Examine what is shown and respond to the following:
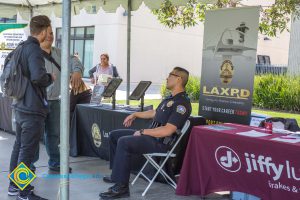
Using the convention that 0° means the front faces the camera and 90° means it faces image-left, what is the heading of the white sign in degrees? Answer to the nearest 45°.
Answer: approximately 0°

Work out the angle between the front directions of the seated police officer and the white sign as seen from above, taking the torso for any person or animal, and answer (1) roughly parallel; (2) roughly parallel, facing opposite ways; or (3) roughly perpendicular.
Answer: roughly perpendicular

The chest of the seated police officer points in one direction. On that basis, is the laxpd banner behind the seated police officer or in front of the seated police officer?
behind

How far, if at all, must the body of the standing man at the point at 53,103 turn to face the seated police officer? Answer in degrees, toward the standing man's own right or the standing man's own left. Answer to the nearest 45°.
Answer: approximately 45° to the standing man's own left

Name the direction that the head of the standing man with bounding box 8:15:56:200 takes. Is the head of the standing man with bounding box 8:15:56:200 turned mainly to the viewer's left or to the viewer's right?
to the viewer's right

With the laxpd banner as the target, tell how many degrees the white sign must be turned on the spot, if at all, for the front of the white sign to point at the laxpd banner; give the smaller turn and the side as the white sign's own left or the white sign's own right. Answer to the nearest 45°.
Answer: approximately 45° to the white sign's own left

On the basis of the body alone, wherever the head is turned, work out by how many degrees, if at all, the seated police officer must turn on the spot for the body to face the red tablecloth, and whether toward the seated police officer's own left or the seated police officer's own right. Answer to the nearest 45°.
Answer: approximately 135° to the seated police officer's own left

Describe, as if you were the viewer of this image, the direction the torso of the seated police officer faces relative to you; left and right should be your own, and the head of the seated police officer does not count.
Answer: facing to the left of the viewer

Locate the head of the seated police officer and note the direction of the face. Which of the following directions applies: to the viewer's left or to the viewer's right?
to the viewer's left
